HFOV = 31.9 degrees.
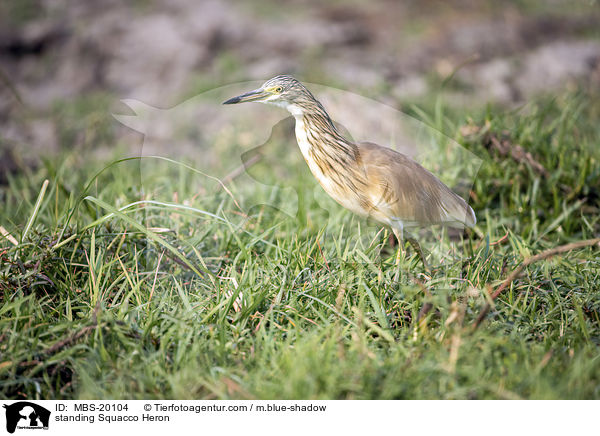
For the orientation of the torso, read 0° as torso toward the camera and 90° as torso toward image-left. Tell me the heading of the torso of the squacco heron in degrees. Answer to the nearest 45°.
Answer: approximately 90°
